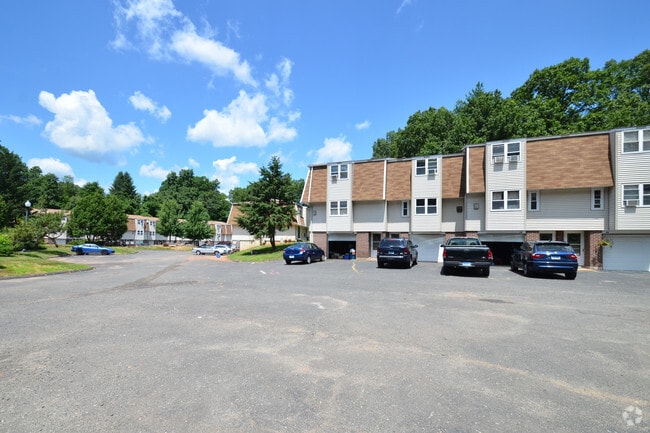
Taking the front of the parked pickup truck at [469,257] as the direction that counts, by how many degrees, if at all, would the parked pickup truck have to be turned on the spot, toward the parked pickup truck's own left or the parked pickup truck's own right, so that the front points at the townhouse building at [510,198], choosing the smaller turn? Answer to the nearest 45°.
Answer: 0° — it already faces it

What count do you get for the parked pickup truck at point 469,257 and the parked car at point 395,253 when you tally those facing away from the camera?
2

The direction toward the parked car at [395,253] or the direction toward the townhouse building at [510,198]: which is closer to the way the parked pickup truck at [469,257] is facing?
the townhouse building

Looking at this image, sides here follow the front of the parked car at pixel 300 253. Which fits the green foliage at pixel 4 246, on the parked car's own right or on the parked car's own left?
on the parked car's own left

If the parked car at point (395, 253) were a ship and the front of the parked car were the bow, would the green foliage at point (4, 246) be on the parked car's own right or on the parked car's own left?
on the parked car's own left

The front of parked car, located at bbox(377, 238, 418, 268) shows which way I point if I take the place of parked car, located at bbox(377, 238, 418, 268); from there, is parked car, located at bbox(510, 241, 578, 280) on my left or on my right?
on my right

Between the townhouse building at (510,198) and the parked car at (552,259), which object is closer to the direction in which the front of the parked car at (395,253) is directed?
the townhouse building

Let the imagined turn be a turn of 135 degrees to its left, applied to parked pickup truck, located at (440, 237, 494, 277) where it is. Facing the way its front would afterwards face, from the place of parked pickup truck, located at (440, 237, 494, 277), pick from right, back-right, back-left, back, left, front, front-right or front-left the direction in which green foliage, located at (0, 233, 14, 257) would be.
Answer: front-right

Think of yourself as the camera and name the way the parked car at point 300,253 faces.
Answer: facing away from the viewer and to the right of the viewer

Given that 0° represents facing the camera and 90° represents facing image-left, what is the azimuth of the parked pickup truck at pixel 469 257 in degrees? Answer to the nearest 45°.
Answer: approximately 180°

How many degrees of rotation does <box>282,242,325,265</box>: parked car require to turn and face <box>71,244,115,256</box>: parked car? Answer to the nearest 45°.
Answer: approximately 90° to its left

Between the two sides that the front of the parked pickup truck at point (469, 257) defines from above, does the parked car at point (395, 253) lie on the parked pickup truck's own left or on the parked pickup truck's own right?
on the parked pickup truck's own left

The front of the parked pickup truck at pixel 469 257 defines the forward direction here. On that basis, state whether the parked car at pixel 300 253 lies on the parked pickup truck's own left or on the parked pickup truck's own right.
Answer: on the parked pickup truck's own left

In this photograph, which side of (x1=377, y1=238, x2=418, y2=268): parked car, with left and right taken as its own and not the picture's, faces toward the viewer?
back

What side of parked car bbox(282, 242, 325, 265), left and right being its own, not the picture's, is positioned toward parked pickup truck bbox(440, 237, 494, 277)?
right
